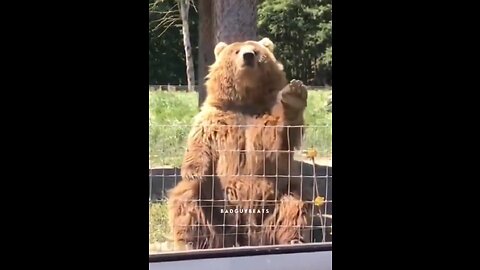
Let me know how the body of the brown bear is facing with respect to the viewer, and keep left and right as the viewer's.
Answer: facing the viewer
